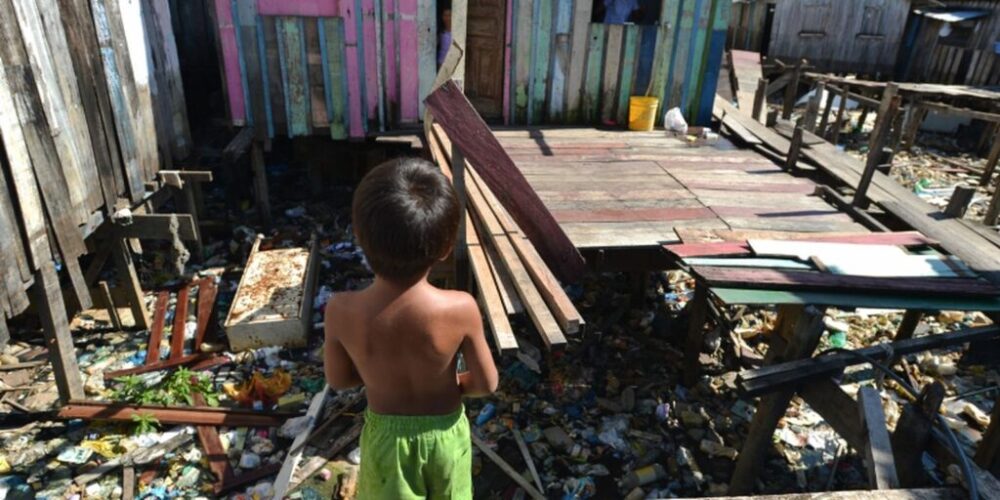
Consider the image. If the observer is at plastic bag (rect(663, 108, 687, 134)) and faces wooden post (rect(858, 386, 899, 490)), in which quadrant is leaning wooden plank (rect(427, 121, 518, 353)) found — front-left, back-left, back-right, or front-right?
front-right

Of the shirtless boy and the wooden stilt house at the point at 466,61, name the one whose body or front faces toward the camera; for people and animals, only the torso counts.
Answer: the wooden stilt house

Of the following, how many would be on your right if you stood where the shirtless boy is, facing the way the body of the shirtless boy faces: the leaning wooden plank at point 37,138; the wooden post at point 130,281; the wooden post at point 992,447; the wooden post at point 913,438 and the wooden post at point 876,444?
3

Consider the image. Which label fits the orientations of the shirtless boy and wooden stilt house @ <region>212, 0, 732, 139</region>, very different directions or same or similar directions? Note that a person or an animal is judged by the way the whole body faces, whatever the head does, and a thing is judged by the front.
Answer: very different directions

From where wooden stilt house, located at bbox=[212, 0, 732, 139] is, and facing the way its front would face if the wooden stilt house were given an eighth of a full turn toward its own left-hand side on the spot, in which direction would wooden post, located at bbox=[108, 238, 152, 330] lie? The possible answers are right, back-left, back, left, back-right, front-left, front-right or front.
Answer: right

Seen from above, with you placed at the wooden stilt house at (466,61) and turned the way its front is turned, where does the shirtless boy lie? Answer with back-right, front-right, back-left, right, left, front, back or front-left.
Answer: front

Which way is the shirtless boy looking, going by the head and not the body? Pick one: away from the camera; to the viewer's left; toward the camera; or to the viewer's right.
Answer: away from the camera

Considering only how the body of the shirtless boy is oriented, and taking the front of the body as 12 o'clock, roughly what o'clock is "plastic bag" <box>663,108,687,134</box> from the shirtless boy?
The plastic bag is roughly at 1 o'clock from the shirtless boy.

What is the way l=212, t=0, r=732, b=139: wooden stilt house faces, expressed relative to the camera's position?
facing the viewer

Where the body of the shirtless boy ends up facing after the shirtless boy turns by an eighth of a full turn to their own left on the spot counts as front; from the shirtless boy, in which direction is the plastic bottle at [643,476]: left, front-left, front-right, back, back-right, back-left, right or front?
right

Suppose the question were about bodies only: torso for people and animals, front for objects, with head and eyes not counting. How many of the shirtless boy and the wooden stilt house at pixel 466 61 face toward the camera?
1

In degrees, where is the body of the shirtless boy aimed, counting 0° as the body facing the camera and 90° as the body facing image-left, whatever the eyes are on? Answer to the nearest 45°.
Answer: approximately 180°

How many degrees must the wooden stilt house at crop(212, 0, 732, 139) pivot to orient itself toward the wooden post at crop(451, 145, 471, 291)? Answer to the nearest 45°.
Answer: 0° — it already faces it

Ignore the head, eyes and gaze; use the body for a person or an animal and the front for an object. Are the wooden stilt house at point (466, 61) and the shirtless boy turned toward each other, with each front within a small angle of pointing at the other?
yes
